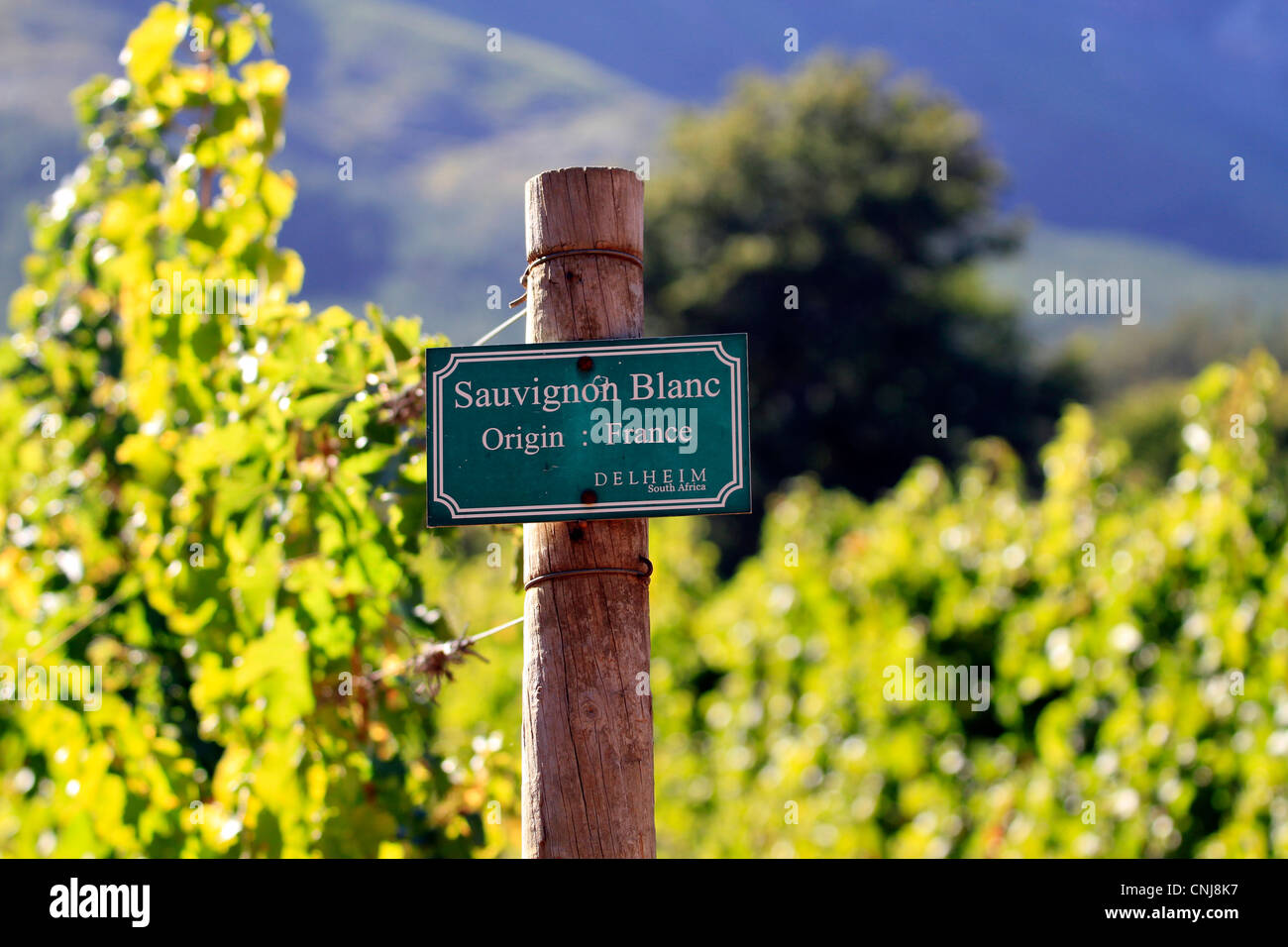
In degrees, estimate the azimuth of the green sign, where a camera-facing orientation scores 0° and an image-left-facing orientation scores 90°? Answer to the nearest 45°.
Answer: approximately 0°

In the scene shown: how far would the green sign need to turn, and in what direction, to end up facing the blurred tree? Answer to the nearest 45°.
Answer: approximately 180°
